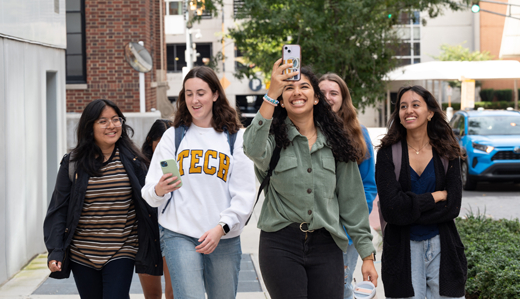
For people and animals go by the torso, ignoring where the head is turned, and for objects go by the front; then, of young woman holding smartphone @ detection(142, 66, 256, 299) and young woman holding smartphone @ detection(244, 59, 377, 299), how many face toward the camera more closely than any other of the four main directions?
2

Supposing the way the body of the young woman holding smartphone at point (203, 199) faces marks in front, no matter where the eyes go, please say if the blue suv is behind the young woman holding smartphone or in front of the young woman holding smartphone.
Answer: behind

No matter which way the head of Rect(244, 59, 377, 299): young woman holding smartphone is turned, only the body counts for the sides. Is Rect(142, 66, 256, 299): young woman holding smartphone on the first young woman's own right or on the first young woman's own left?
on the first young woman's own right

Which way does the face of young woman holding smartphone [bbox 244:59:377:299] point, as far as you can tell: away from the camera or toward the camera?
toward the camera

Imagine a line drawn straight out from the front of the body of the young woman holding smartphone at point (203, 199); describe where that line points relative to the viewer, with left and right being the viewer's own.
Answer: facing the viewer

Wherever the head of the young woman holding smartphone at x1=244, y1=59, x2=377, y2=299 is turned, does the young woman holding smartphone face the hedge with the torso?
no

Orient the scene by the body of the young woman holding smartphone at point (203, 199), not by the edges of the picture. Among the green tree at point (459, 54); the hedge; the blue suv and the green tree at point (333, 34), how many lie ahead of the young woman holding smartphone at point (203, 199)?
0

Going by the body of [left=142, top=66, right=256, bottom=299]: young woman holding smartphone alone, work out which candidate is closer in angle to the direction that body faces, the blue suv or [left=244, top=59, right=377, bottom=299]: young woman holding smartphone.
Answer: the young woman holding smartphone

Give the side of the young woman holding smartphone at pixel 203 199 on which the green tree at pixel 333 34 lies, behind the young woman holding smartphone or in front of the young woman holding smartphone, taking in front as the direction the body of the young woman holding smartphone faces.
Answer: behind

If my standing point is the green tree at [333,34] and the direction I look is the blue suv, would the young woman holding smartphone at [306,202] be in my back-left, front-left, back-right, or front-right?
front-right

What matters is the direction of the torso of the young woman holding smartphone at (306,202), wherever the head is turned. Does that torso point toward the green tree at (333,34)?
no

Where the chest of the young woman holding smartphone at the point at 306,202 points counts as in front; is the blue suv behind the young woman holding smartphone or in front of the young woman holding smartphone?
behind

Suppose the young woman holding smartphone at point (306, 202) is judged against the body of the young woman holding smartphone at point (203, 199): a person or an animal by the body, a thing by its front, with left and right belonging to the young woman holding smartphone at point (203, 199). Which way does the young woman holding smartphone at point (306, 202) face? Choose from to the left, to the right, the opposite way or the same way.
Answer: the same way
